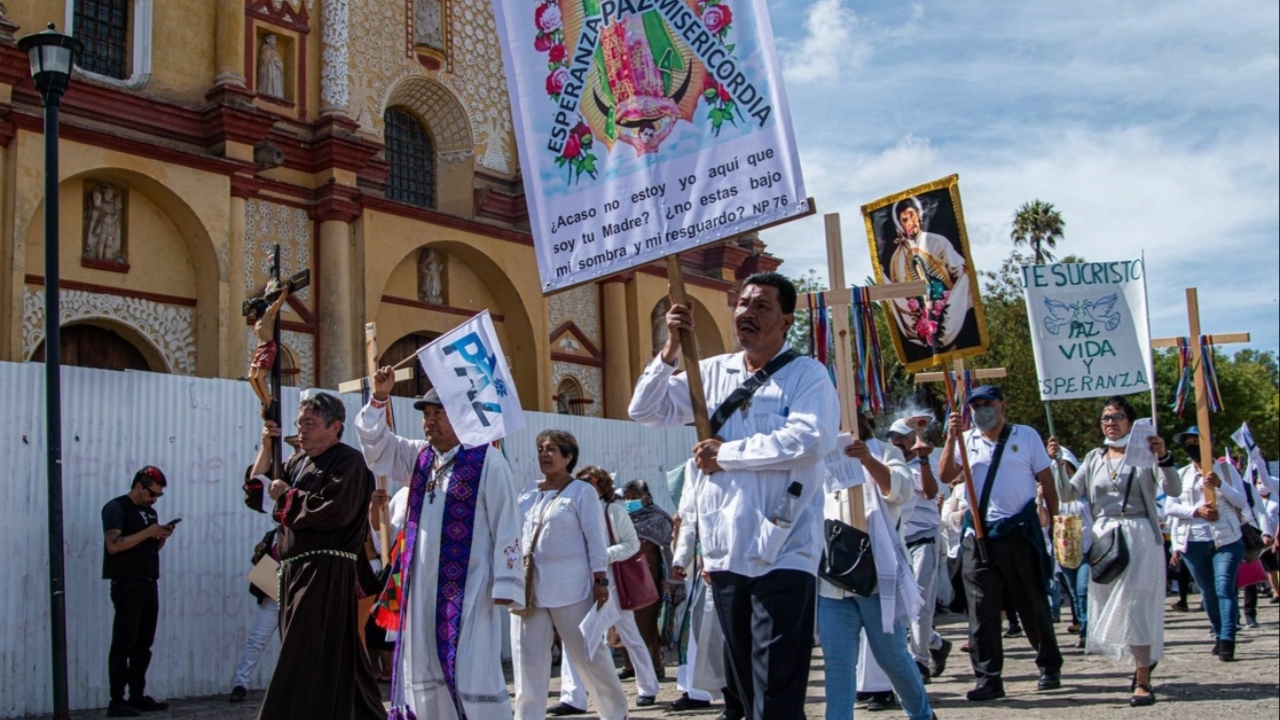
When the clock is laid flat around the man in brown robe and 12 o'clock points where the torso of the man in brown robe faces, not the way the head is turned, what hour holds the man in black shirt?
The man in black shirt is roughly at 4 o'clock from the man in brown robe.

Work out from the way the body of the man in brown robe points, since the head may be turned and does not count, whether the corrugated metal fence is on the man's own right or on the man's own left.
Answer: on the man's own right

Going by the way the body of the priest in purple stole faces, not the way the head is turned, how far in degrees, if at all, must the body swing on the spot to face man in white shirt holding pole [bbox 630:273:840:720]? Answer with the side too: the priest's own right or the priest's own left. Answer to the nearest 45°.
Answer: approximately 90° to the priest's own left

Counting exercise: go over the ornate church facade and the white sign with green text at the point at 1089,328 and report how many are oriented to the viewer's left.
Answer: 0

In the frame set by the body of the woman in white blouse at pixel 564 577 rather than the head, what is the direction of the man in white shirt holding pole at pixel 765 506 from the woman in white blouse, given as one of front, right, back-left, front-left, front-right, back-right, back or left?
front-left

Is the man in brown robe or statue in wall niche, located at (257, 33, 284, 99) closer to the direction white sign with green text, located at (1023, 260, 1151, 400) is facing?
the man in brown robe

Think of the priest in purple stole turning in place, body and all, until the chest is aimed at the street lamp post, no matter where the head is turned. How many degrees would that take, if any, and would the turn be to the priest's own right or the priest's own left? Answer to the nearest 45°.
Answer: approximately 90° to the priest's own right

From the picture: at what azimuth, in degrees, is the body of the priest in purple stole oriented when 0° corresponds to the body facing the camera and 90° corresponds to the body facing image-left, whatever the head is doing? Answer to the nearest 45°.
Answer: approximately 45°

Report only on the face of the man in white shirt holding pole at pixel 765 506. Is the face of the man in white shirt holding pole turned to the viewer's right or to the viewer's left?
to the viewer's left

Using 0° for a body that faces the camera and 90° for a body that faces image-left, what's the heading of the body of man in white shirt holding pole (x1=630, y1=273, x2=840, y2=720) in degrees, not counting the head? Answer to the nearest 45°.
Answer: approximately 45°

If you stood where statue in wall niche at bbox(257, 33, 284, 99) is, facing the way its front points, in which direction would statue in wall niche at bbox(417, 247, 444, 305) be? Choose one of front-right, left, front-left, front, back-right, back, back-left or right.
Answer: left
